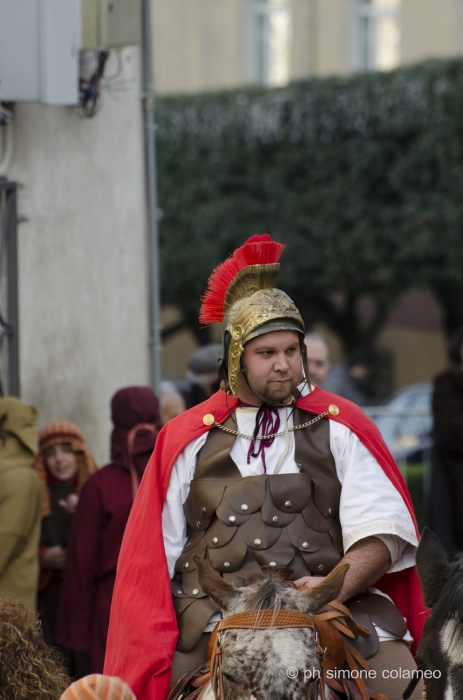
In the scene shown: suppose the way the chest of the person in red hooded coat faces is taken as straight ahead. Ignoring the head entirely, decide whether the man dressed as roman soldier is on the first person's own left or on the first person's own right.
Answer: on the first person's own right

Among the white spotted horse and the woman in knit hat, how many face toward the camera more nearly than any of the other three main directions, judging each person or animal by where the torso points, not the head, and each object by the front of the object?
2

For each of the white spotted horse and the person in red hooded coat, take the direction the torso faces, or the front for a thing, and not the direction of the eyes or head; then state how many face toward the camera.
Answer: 1

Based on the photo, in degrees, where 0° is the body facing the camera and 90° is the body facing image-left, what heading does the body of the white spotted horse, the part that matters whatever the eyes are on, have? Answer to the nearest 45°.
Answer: approximately 0°

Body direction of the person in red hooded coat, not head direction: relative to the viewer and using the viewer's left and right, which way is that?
facing away from the viewer and to the right of the viewer

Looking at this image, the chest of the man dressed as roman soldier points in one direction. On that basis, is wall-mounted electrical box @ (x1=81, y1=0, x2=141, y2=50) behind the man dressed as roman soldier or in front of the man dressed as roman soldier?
behind

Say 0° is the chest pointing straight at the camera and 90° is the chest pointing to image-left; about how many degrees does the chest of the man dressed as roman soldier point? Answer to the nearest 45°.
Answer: approximately 0°

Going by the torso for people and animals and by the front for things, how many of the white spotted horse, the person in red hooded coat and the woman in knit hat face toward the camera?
2
